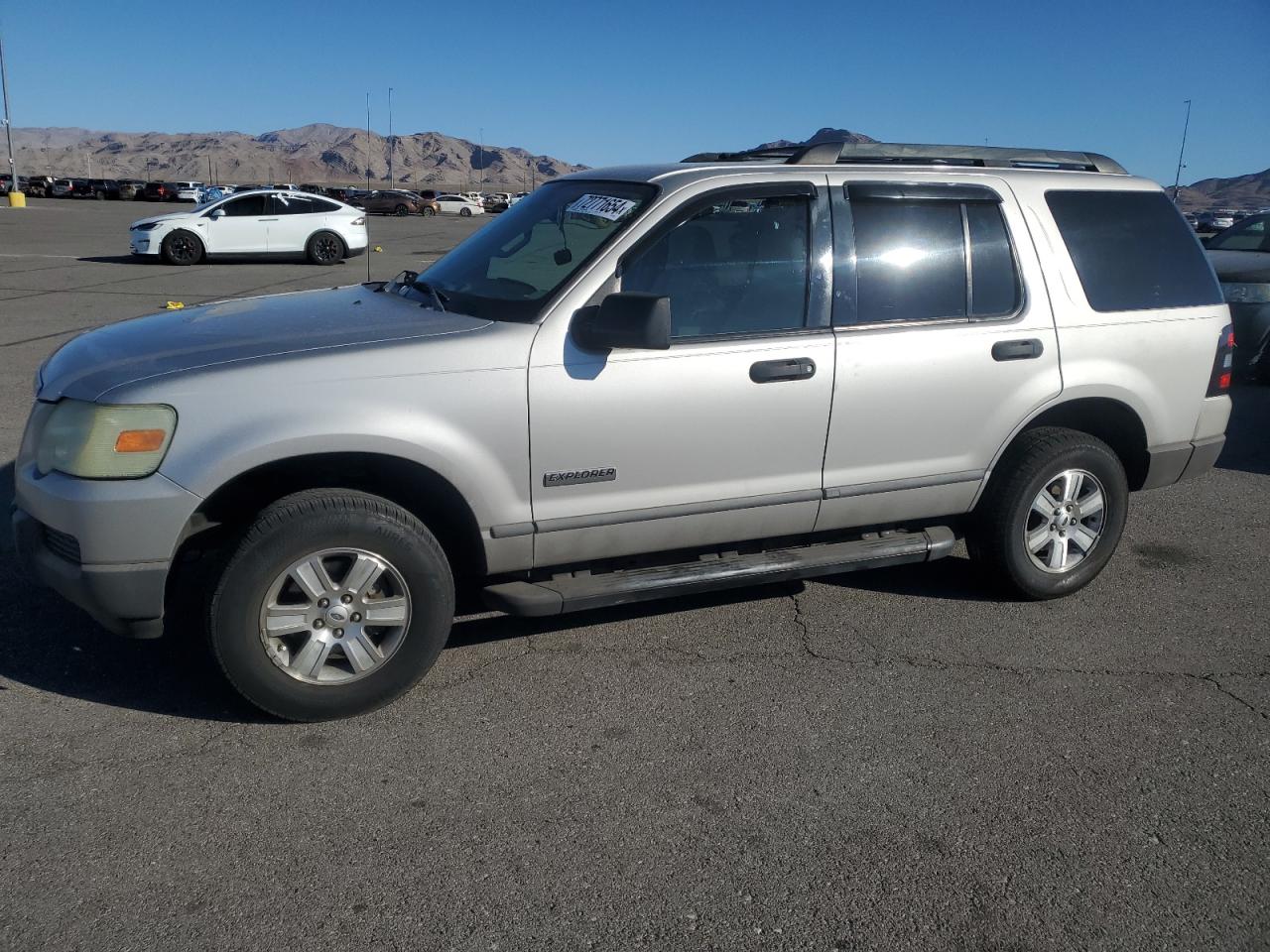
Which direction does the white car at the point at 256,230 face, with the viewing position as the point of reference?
facing to the left of the viewer

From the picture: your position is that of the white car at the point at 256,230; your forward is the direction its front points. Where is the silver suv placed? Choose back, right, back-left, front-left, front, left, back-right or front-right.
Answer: left

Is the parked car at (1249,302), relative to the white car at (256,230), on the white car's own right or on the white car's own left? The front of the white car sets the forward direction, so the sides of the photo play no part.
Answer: on the white car's own left
